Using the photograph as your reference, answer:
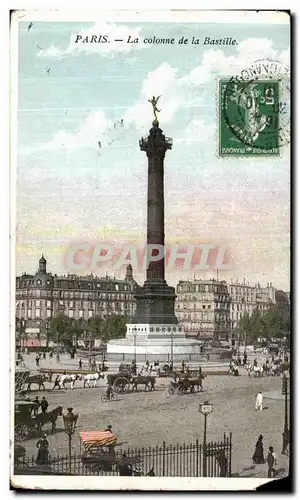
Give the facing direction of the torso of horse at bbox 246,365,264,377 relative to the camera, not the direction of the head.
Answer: to the viewer's left

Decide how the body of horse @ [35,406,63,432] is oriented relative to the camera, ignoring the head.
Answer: to the viewer's right

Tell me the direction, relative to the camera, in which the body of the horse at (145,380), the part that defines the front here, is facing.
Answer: to the viewer's right

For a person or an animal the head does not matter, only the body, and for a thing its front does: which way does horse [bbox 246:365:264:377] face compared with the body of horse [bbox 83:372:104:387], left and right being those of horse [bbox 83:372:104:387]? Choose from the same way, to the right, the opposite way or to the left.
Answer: the opposite way

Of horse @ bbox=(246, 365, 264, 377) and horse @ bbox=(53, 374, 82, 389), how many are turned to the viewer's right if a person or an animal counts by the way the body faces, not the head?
1

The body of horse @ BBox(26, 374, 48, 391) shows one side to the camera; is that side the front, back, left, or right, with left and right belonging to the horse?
right
